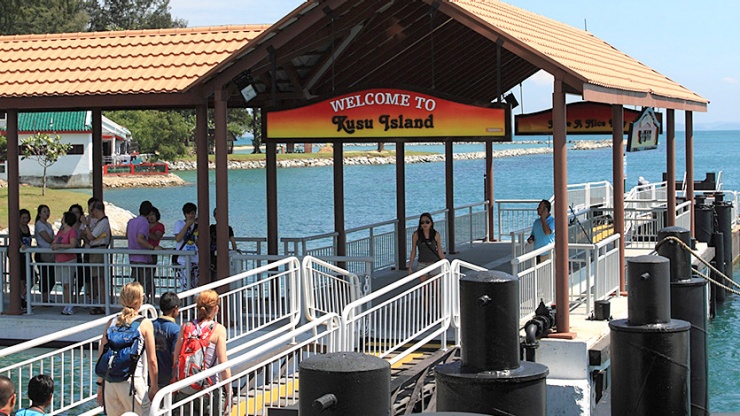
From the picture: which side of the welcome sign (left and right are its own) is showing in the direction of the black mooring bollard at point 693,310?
left

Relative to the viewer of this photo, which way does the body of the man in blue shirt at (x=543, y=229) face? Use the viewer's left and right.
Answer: facing the viewer and to the left of the viewer

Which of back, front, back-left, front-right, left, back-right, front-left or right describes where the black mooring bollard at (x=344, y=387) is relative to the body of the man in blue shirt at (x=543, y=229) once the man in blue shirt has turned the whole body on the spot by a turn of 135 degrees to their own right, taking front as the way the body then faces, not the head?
back

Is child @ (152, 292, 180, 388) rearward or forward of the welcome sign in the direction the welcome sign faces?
forward

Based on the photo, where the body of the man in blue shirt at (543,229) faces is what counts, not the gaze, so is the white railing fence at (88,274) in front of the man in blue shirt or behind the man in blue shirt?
in front

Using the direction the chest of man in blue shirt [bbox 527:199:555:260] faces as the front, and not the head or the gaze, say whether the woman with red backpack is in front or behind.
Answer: in front

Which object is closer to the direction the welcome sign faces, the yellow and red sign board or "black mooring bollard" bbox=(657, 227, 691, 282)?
the black mooring bollard

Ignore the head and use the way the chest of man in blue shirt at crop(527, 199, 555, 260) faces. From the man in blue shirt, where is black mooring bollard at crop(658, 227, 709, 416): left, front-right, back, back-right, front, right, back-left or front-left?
left

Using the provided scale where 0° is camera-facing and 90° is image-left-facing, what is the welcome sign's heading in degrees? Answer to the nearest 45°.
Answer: approximately 0°

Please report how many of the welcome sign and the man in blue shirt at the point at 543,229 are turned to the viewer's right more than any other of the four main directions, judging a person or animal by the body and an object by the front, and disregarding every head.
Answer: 0

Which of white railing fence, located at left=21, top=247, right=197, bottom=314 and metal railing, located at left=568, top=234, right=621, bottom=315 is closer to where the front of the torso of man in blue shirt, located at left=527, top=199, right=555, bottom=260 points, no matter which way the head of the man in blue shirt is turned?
the white railing fence

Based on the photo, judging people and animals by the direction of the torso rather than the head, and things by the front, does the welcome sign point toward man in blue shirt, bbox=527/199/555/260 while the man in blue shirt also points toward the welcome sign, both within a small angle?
no

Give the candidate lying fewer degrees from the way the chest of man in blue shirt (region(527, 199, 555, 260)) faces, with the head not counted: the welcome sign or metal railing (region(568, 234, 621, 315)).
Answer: the welcome sign

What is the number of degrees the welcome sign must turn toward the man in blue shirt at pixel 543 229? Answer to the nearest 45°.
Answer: approximately 135° to its left

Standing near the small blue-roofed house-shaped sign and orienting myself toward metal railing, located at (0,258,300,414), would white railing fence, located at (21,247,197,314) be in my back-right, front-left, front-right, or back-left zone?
front-right
